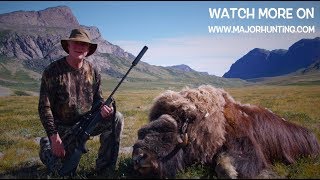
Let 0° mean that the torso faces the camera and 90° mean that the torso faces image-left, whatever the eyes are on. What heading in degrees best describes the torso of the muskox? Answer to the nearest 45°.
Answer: approximately 90°
